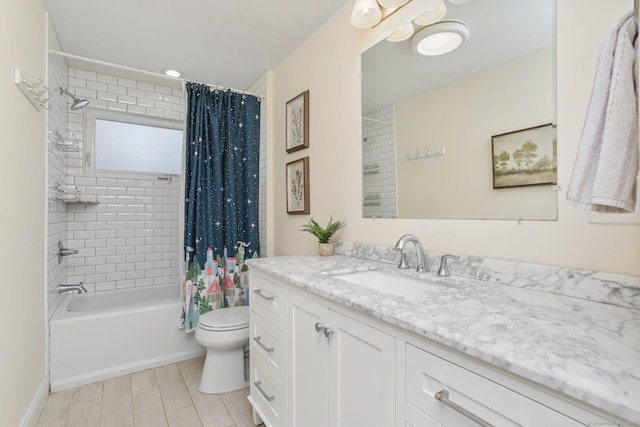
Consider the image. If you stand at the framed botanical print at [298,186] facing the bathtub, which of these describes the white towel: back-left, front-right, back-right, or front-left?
back-left

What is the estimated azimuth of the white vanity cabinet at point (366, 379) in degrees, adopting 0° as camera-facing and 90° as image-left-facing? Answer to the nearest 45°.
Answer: approximately 45°

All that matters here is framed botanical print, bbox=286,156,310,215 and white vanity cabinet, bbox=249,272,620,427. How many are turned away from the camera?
0

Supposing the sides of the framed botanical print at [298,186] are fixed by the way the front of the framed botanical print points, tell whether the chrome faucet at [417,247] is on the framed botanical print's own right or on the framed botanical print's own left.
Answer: on the framed botanical print's own left

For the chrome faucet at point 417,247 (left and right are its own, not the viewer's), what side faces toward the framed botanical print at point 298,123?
right

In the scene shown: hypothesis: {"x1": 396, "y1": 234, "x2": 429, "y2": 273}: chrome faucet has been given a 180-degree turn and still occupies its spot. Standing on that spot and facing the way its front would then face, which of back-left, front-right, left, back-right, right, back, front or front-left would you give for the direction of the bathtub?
back-left

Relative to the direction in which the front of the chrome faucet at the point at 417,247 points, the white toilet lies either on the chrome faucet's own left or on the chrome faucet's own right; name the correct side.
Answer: on the chrome faucet's own right

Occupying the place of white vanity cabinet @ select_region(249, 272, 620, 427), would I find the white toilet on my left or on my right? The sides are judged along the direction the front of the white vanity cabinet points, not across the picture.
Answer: on my right

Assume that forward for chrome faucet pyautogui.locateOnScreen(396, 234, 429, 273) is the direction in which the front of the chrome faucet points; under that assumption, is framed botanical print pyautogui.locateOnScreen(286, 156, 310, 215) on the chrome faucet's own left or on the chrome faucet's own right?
on the chrome faucet's own right
